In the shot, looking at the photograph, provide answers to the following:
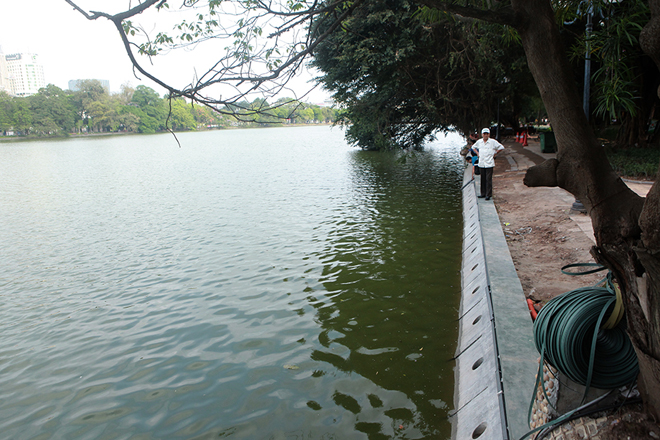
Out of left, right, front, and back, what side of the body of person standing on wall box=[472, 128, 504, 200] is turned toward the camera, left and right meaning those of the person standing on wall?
front

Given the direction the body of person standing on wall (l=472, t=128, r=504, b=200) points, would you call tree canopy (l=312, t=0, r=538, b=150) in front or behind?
behind

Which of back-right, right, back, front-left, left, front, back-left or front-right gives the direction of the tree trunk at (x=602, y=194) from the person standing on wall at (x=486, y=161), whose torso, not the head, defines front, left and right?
front

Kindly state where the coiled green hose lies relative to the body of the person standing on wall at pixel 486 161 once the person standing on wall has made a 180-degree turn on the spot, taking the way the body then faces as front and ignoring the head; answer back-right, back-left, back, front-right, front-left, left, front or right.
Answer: back
